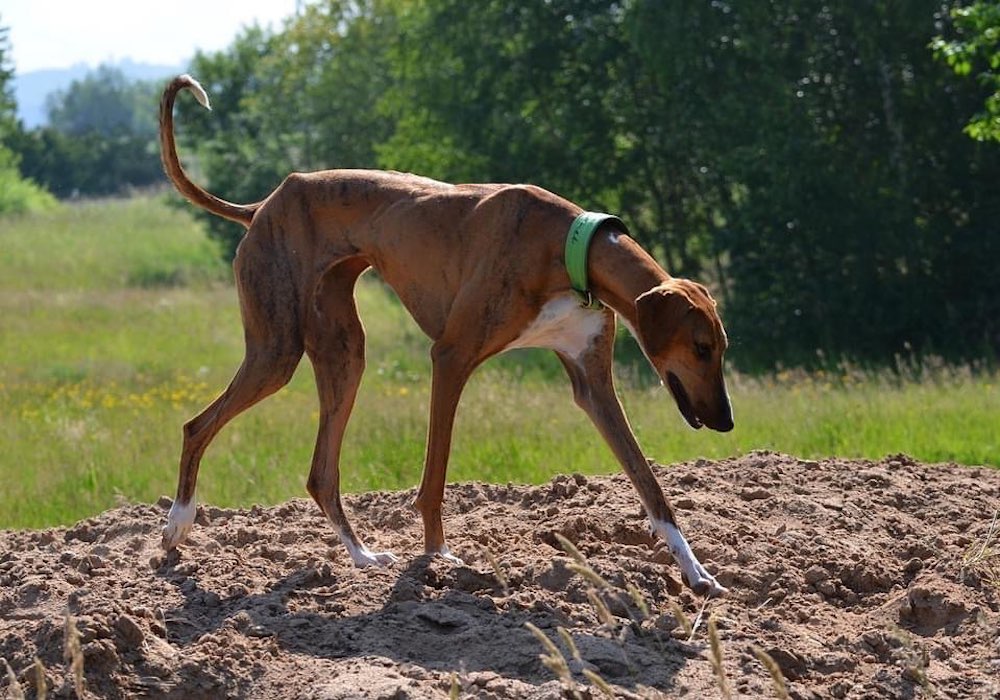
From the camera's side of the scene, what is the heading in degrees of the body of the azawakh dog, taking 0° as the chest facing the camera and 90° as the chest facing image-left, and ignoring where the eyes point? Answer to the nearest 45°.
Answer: approximately 270°

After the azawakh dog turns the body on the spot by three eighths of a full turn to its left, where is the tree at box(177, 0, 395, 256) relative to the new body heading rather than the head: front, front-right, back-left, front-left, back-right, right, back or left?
front-right

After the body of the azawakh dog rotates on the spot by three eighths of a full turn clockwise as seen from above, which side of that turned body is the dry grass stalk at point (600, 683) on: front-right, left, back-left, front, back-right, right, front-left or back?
front-left
